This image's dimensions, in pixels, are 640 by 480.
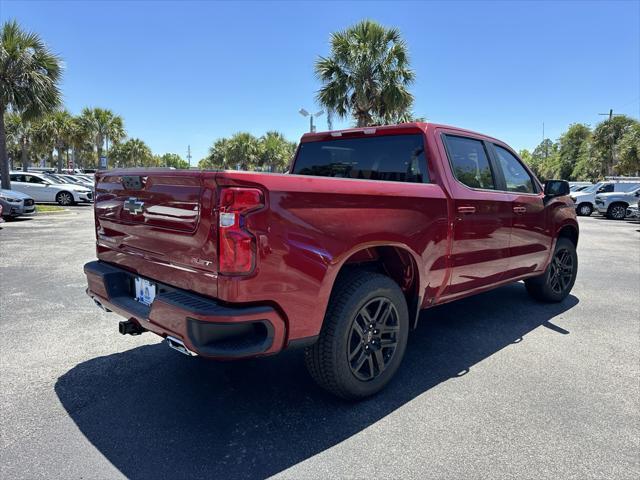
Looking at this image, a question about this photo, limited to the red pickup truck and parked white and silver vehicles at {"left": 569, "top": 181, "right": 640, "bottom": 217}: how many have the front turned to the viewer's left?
1

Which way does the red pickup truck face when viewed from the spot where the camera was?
facing away from the viewer and to the right of the viewer

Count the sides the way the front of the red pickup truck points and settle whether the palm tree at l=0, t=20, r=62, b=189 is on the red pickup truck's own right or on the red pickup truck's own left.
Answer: on the red pickup truck's own left

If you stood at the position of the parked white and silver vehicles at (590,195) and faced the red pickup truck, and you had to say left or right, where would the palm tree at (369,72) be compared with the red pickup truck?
right

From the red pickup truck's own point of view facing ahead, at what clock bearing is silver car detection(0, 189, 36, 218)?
The silver car is roughly at 9 o'clock from the red pickup truck.

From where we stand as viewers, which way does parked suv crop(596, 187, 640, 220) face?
facing the viewer and to the left of the viewer

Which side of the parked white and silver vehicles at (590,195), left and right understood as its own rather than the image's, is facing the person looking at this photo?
left

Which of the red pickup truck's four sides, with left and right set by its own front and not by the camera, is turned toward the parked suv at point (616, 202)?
front

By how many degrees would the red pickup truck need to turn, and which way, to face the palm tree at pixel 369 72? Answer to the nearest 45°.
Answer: approximately 45° to its left

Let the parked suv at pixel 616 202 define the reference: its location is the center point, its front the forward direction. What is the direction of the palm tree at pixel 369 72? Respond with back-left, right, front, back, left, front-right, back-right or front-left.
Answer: front

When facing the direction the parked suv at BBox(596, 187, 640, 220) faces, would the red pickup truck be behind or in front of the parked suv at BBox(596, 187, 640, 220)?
in front
